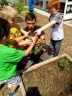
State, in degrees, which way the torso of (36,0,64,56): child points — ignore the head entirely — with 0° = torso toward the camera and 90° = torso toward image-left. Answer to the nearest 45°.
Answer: approximately 45°

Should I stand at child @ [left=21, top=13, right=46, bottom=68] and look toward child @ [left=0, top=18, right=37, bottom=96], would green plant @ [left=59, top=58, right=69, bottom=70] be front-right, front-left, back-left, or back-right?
back-left

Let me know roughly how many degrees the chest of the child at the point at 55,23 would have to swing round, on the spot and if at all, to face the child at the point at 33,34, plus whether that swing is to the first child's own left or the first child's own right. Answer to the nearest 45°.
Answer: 0° — they already face them

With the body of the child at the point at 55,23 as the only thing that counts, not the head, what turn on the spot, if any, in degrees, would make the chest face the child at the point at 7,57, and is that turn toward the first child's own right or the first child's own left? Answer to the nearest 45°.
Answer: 0° — they already face them
